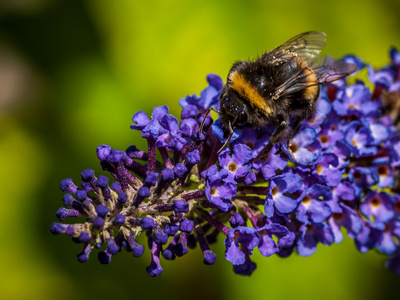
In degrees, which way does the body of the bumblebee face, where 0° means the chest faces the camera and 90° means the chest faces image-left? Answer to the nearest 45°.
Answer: approximately 45°
